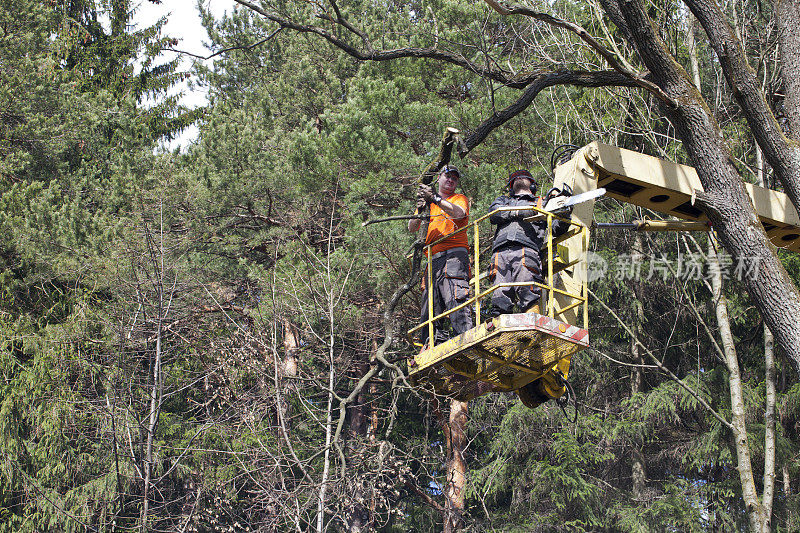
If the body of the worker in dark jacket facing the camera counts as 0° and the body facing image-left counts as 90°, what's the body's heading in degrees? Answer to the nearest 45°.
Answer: approximately 0°

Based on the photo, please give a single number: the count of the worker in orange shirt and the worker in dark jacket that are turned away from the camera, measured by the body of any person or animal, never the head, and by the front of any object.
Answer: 0

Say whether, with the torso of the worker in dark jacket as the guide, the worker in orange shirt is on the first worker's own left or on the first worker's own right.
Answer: on the first worker's own right

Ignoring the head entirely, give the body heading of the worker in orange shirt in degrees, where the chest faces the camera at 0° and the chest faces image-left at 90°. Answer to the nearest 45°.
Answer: approximately 45°

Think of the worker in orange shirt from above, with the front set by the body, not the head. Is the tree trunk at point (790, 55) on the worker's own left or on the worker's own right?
on the worker's own left

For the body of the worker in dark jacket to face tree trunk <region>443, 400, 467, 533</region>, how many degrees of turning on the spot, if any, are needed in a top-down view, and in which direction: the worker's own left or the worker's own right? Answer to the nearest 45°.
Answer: approximately 180°

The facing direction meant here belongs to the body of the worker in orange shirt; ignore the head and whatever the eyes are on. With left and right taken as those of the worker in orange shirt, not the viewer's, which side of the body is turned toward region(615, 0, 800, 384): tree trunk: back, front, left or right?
left

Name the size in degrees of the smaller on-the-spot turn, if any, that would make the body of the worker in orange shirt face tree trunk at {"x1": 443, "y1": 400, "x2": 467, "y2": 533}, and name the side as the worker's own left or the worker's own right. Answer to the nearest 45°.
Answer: approximately 135° to the worker's own right

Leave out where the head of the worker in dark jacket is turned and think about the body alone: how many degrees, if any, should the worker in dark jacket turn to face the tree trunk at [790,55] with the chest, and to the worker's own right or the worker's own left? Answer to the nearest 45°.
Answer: approximately 90° to the worker's own left

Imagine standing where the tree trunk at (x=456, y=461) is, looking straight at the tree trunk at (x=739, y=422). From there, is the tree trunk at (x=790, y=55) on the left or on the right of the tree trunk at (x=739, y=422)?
right

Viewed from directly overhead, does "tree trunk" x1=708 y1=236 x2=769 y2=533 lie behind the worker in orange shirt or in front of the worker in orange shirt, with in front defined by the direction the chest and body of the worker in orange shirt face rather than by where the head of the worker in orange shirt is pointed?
behind
